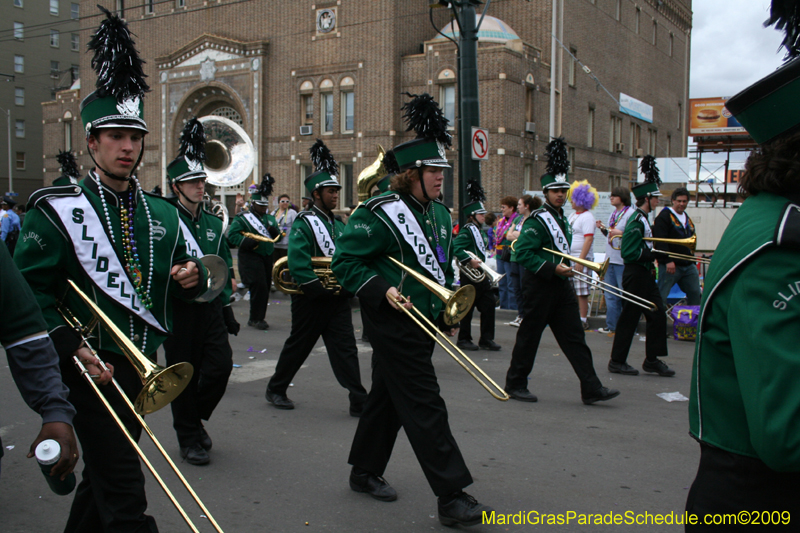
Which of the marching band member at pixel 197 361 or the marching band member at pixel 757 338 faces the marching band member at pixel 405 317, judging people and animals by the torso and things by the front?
the marching band member at pixel 197 361

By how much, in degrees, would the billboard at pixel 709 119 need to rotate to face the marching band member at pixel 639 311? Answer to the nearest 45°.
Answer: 0° — it already faces them

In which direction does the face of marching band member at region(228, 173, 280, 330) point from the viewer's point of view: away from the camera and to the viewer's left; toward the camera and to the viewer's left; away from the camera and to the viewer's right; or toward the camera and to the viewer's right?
toward the camera and to the viewer's right

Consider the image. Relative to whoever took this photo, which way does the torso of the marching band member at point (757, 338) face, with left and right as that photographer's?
facing to the right of the viewer

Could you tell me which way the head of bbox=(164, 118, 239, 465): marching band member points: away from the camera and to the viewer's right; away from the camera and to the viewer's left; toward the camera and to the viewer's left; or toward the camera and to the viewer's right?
toward the camera and to the viewer's right

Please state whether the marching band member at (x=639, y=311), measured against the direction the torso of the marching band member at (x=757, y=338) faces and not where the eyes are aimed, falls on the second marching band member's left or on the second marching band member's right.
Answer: on the second marching band member's left

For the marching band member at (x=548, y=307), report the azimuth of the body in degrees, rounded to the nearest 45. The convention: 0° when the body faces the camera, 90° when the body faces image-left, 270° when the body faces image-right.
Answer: approximately 315°

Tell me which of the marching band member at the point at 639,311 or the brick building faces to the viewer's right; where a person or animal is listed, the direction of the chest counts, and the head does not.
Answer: the marching band member
